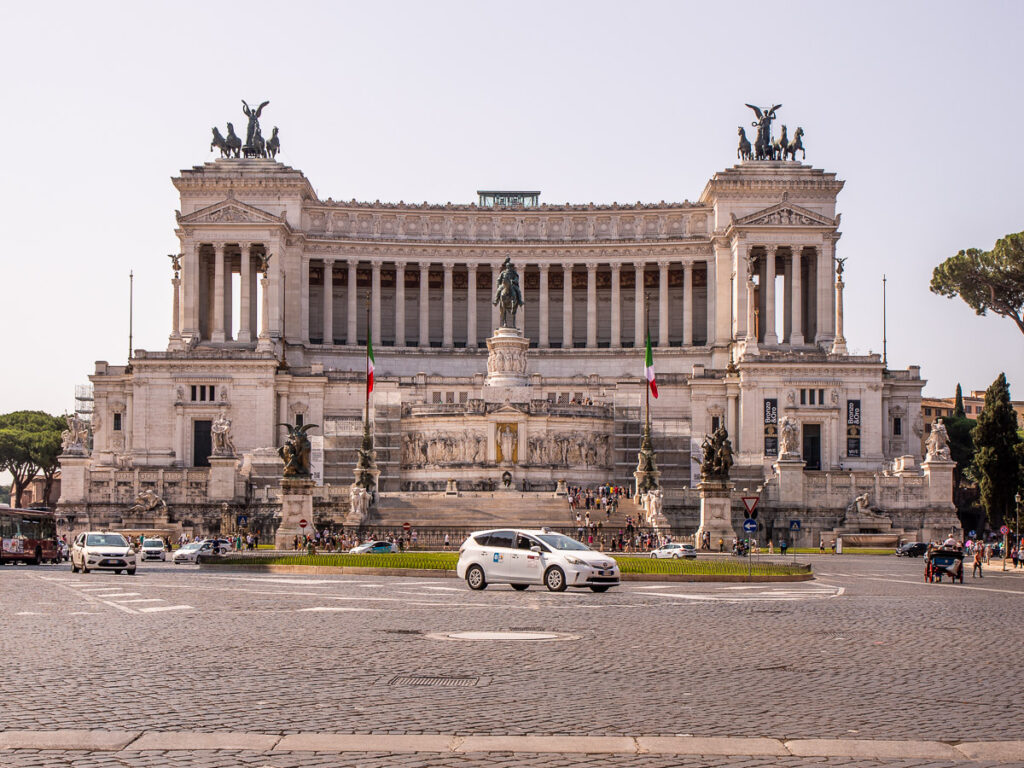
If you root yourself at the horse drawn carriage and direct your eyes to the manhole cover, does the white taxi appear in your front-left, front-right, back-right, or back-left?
front-right

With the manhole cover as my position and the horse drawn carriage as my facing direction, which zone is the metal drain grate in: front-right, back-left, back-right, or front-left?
back-right

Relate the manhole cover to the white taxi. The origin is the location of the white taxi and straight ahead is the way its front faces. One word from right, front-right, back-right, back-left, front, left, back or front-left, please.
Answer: front-right

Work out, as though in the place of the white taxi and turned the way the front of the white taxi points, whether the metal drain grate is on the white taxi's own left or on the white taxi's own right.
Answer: on the white taxi's own right

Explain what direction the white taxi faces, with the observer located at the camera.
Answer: facing the viewer and to the right of the viewer
